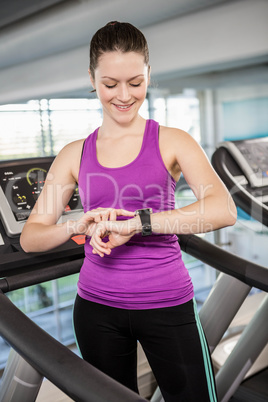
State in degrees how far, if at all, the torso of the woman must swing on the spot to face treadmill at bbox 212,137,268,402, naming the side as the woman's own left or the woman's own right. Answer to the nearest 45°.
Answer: approximately 135° to the woman's own left
